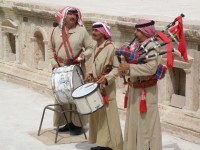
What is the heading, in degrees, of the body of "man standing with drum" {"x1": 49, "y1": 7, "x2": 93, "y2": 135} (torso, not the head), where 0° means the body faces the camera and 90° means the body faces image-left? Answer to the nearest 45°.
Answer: approximately 0°

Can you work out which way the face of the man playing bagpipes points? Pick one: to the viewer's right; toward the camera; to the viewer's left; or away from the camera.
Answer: to the viewer's left

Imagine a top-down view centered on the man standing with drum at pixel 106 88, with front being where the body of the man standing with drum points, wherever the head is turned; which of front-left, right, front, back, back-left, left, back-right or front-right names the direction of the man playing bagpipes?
left

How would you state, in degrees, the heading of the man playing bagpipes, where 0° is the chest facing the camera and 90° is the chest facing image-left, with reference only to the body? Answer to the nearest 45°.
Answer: approximately 90°

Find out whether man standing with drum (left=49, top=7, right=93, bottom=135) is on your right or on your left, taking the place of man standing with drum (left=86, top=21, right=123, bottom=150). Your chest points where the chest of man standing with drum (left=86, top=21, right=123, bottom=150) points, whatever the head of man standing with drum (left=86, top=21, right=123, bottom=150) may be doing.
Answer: on your right
